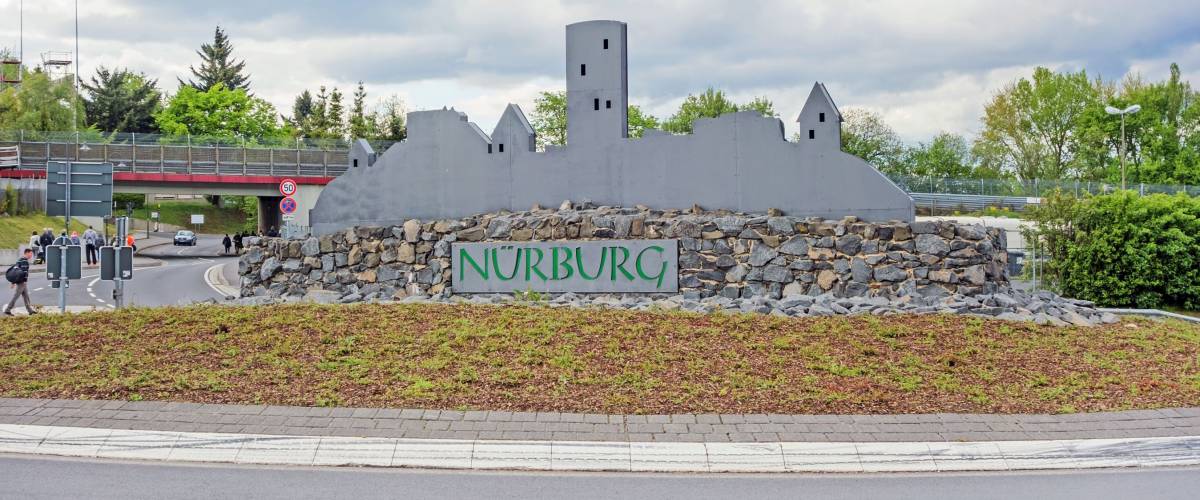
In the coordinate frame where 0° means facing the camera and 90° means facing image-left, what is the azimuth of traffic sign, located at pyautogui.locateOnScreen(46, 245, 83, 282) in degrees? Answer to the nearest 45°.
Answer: approximately 180°

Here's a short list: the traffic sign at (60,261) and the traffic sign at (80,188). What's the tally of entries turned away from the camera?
2

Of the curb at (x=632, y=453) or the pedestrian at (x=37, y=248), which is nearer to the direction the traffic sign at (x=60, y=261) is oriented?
the pedestrian

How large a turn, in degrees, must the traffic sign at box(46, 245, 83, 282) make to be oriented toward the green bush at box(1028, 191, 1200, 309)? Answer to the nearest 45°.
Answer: approximately 90° to its right

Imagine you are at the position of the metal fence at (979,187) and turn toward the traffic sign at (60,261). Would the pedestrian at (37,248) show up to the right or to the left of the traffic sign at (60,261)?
right

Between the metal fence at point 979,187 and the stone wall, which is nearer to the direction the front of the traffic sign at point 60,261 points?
the metal fence

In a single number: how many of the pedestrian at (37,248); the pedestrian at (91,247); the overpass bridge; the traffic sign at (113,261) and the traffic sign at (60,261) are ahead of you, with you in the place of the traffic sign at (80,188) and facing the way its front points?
3

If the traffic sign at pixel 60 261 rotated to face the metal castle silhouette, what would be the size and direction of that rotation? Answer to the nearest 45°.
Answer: approximately 90° to its right

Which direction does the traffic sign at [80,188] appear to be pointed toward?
away from the camera

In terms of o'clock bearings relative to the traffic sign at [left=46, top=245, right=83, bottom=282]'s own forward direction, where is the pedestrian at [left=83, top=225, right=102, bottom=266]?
The pedestrian is roughly at 12 o'clock from the traffic sign.

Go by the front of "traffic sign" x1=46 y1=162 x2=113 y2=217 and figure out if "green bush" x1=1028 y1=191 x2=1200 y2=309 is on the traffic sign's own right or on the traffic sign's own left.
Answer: on the traffic sign's own right
